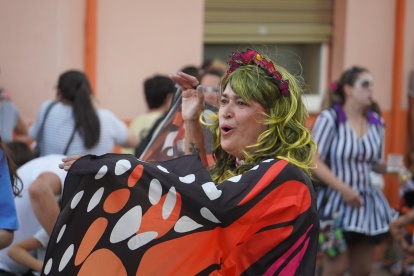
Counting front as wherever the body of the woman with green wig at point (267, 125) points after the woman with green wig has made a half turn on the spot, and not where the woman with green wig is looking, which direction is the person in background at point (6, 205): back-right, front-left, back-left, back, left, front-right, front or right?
back-left

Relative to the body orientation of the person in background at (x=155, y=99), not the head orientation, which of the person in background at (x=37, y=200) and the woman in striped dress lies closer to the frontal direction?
the woman in striped dress

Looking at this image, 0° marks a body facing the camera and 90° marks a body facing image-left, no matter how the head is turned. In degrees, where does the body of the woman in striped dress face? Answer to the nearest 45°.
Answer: approximately 315°

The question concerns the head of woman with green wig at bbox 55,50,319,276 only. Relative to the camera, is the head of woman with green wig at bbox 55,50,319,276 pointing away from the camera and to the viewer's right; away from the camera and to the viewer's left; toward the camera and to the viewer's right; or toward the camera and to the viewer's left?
toward the camera and to the viewer's left

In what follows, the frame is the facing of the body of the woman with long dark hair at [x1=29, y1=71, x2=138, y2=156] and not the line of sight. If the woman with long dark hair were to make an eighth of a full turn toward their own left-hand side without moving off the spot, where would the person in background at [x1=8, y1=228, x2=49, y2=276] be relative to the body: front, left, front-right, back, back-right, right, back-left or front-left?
back-left

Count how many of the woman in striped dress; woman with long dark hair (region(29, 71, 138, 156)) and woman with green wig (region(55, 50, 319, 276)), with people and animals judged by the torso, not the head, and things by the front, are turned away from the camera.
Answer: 1

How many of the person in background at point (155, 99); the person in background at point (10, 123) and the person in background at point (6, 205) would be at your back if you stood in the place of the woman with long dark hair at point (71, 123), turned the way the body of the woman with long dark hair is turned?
1

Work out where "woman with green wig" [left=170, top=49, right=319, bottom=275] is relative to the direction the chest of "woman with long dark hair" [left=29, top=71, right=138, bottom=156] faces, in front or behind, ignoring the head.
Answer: behind

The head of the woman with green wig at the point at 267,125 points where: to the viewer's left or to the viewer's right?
to the viewer's left

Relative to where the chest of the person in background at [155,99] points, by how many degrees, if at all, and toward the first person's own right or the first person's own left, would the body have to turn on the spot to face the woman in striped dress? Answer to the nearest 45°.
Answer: approximately 90° to the first person's own right

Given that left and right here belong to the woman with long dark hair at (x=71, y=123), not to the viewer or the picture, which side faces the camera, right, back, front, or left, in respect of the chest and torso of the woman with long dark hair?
back

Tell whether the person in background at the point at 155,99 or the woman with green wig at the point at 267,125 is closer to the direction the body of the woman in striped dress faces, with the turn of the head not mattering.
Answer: the woman with green wig
